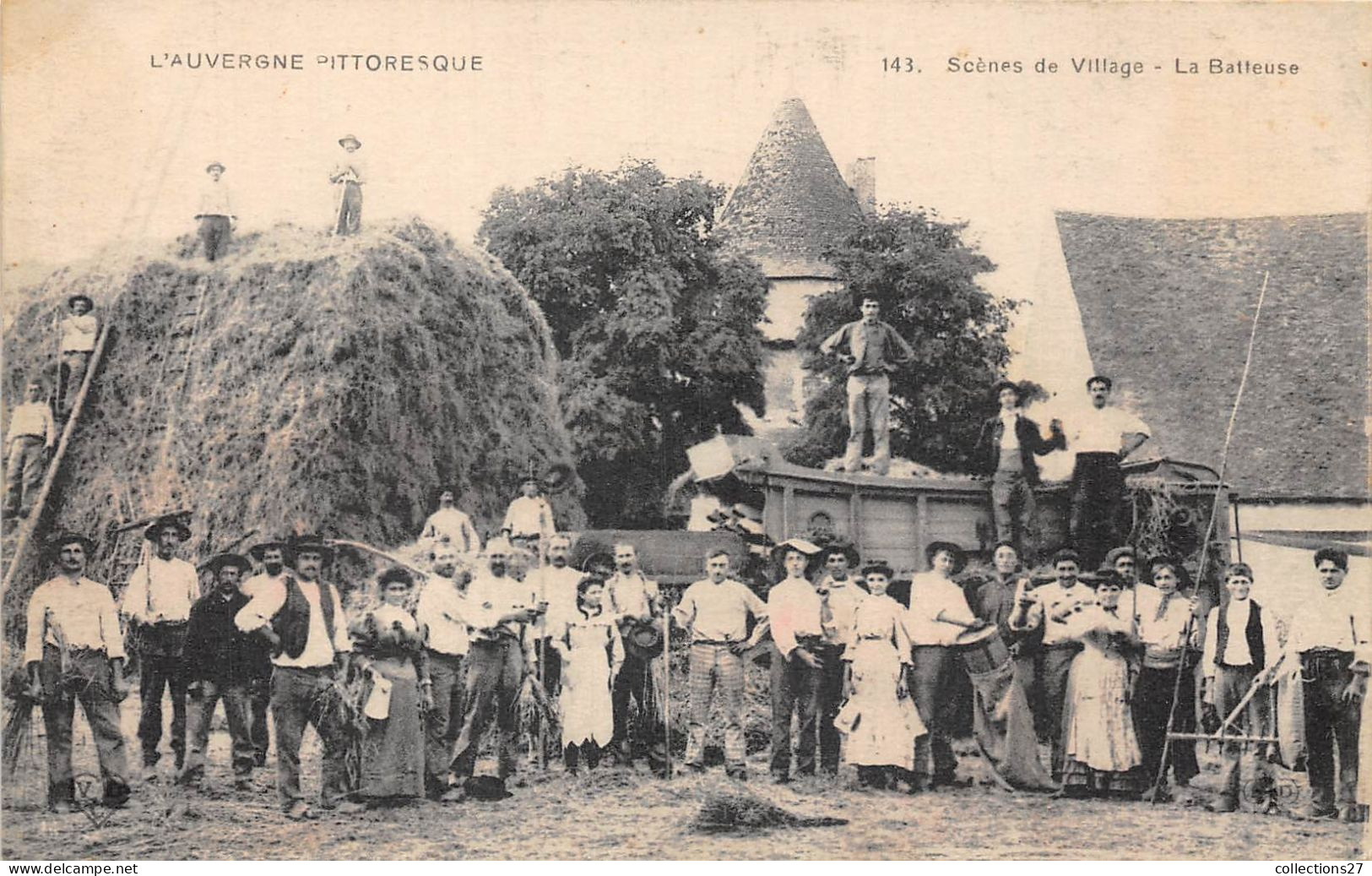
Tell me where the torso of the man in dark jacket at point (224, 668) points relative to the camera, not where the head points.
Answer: toward the camera

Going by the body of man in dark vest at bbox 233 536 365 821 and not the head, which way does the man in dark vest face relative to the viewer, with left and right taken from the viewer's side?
facing the viewer and to the right of the viewer

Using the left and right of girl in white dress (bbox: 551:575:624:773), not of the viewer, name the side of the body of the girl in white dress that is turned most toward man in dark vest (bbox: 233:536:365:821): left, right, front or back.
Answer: right

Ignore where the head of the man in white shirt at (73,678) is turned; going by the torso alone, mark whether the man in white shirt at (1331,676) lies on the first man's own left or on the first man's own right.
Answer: on the first man's own left

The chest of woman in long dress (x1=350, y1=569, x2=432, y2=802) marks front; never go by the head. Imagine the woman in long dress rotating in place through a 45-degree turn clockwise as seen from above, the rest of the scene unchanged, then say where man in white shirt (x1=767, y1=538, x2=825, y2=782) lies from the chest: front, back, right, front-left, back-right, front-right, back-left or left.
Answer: back-left

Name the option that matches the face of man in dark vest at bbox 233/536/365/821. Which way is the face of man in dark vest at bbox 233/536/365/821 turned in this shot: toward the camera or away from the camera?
toward the camera

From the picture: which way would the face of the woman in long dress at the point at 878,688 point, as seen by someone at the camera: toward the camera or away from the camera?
toward the camera

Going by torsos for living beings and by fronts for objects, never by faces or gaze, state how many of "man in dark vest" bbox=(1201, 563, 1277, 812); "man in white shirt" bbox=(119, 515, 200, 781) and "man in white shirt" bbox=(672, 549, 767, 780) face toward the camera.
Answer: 3

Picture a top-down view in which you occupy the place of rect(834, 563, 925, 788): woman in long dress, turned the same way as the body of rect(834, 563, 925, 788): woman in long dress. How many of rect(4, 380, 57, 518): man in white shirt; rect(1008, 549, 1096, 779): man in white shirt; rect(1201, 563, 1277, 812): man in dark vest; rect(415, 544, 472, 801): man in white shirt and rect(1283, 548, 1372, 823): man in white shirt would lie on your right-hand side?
2

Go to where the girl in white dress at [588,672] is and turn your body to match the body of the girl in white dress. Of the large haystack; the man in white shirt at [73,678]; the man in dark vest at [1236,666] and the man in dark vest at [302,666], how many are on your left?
1

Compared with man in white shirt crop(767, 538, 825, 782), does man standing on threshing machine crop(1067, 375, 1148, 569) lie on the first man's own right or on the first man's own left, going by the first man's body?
on the first man's own left

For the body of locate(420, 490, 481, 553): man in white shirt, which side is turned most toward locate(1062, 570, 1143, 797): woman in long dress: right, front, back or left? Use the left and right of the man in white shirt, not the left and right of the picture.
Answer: left

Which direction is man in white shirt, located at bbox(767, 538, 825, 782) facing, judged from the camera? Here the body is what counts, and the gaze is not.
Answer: toward the camera

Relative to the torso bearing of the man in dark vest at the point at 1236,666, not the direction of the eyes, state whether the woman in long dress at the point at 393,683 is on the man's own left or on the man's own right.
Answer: on the man's own right

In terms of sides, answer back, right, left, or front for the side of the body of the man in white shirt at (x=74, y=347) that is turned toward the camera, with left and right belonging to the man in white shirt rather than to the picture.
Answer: front
